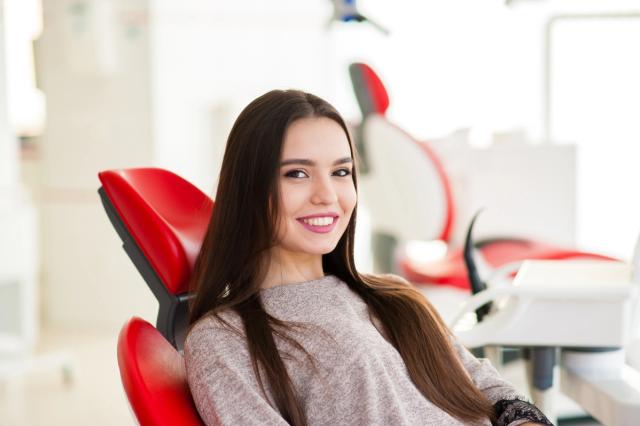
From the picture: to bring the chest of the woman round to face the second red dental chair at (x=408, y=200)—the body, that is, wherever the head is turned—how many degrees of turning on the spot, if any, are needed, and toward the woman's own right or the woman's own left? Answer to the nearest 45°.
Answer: approximately 135° to the woman's own left

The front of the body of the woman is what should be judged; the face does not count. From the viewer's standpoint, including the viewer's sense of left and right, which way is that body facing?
facing the viewer and to the right of the viewer

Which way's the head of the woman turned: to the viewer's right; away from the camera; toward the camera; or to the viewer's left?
toward the camera

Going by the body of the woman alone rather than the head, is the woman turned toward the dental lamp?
no

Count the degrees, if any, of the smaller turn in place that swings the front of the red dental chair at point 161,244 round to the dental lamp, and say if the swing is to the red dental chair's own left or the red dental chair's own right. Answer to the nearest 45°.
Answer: approximately 90° to the red dental chair's own left
